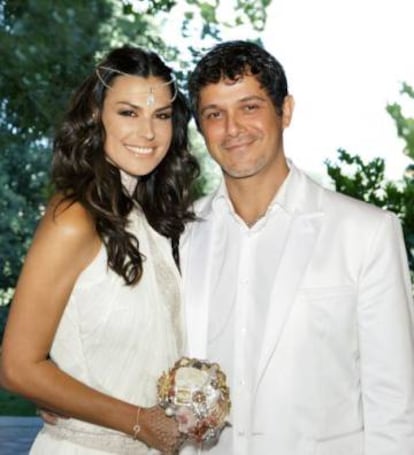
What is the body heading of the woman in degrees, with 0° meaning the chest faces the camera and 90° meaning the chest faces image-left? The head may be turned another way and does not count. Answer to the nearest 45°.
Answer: approximately 315°

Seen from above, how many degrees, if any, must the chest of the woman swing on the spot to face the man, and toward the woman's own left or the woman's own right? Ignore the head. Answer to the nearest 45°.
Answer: approximately 45° to the woman's own left
